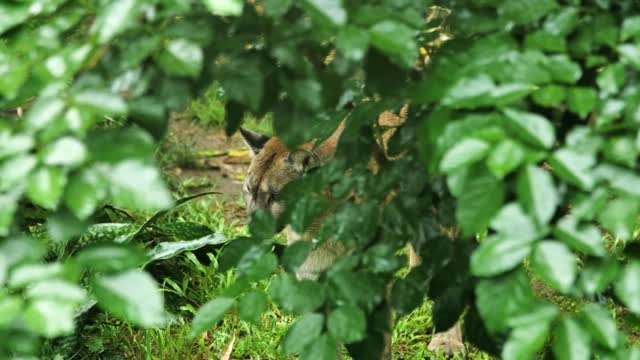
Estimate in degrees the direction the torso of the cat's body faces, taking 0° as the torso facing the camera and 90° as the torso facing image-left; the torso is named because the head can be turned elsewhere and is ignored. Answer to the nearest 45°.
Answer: approximately 45°

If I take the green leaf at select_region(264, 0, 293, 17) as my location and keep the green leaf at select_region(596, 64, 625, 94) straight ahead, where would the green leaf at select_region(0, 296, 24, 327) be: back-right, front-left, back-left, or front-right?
back-right

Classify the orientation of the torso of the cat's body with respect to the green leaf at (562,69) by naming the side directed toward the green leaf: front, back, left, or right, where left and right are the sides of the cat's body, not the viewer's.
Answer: left

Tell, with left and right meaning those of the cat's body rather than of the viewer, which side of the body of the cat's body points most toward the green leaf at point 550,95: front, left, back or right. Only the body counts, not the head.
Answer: left

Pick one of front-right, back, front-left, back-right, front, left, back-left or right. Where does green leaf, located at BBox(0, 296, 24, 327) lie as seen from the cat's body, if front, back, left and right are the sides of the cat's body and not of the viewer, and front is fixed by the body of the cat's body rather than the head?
front-left

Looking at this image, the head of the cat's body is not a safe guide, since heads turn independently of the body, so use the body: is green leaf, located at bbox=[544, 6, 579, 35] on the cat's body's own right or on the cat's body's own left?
on the cat's body's own left

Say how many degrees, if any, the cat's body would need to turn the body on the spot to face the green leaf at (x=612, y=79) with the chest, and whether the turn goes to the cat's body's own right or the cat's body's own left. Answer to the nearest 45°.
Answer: approximately 90° to the cat's body's own left
